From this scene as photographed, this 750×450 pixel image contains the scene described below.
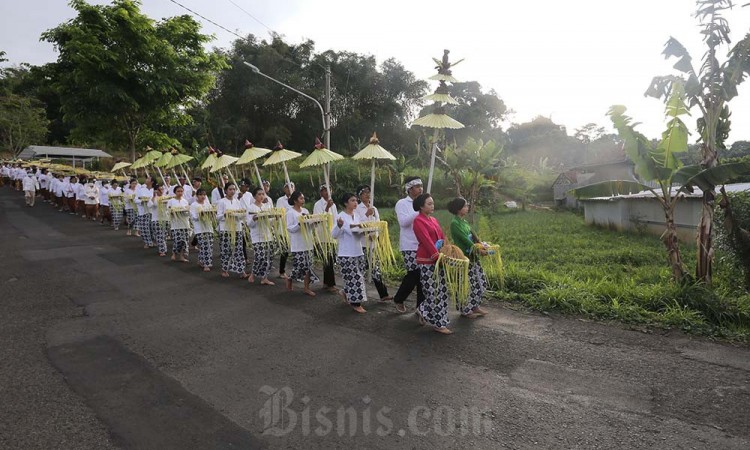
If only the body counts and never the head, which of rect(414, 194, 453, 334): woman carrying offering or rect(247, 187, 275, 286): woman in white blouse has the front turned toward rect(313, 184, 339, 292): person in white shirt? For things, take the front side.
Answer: the woman in white blouse

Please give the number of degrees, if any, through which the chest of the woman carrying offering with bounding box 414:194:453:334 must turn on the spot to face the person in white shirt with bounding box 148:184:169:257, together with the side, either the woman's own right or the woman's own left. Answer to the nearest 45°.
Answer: approximately 180°

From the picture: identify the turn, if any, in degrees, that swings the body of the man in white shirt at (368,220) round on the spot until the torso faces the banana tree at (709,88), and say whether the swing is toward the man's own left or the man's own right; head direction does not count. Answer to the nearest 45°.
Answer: approximately 45° to the man's own left

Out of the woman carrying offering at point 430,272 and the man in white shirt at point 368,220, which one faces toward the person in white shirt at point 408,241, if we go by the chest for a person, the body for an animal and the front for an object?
the man in white shirt

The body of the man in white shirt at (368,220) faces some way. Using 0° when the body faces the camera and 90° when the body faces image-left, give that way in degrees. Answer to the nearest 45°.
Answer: approximately 315°

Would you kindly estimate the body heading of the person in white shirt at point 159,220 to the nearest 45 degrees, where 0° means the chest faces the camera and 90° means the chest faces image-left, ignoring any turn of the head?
approximately 315°

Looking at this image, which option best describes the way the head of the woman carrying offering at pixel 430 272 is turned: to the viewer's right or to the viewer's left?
to the viewer's right

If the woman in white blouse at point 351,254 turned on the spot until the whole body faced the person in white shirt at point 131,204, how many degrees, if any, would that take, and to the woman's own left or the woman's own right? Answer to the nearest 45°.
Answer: approximately 180°

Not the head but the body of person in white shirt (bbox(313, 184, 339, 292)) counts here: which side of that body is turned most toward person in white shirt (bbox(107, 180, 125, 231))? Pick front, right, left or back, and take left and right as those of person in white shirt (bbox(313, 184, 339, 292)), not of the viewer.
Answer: back

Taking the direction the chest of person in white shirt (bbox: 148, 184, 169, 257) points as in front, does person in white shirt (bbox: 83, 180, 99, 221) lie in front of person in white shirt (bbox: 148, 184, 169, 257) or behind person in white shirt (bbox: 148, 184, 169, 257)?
behind

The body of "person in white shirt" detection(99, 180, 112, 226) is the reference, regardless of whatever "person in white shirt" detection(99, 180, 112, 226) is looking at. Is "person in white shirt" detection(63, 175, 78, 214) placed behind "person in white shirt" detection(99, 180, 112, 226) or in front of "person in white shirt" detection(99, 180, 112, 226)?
behind

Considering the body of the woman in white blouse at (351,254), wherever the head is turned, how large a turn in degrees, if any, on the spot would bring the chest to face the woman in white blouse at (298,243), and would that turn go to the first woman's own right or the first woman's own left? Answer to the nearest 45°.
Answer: approximately 180°

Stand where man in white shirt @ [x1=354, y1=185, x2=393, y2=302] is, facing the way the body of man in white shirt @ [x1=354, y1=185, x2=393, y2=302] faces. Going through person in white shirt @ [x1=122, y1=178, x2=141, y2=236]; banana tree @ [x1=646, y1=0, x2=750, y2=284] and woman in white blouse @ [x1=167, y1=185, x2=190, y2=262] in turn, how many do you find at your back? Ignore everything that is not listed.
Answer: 2

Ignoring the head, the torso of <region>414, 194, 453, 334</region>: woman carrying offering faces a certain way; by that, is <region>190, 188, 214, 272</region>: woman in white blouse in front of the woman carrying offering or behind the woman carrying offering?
behind
